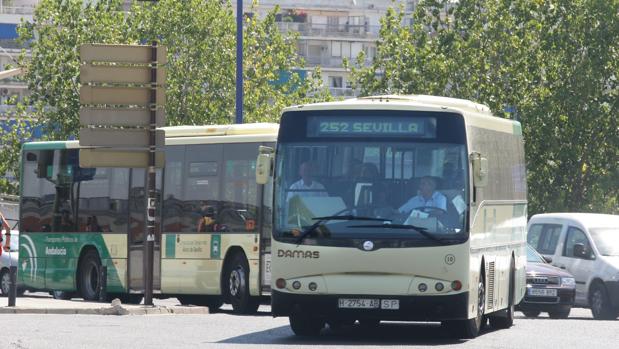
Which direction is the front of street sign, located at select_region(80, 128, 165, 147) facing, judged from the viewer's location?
facing away from the viewer

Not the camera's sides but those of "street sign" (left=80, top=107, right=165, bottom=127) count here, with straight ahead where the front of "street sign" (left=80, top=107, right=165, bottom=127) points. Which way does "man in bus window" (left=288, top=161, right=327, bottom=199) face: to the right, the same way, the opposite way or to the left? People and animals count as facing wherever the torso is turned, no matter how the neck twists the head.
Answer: the opposite way

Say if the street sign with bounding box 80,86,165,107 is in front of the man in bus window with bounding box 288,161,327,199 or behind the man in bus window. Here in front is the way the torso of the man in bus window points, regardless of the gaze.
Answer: behind

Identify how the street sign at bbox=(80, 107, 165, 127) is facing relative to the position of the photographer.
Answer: facing away from the viewer

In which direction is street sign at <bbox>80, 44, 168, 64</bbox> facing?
away from the camera

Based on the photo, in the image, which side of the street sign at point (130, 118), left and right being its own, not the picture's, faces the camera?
back
